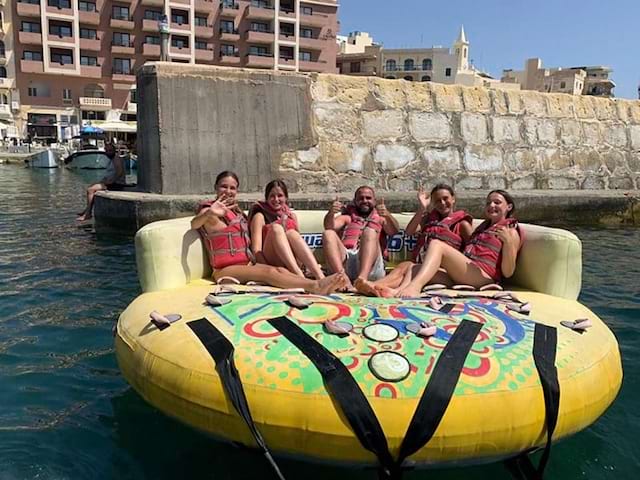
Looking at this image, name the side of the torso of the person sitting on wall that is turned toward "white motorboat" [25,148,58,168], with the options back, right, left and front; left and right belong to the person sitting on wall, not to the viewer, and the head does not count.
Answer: right

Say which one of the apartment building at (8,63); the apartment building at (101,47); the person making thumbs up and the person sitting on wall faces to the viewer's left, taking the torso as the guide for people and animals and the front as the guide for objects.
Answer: the person sitting on wall

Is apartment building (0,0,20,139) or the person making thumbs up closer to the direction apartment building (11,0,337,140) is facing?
the person making thumbs up

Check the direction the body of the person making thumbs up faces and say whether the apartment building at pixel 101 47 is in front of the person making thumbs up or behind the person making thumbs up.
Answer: behind

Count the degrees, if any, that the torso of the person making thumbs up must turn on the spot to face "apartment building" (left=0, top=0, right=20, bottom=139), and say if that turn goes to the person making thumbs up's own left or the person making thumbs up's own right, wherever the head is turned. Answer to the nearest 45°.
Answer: approximately 135° to the person making thumbs up's own right

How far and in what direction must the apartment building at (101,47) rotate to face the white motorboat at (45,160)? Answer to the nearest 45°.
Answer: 0° — it already faces it

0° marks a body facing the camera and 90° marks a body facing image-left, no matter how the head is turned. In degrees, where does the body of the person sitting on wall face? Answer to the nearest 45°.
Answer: approximately 90°

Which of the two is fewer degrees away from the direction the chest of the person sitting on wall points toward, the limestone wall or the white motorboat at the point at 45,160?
the white motorboat

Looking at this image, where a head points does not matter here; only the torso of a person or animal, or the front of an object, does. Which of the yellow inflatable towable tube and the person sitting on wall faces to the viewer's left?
the person sitting on wall

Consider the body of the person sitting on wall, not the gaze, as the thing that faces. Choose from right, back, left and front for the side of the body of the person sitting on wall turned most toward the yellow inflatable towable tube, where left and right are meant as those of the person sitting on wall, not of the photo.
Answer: left
